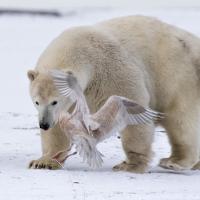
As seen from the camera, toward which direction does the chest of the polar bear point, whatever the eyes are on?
to the viewer's left
